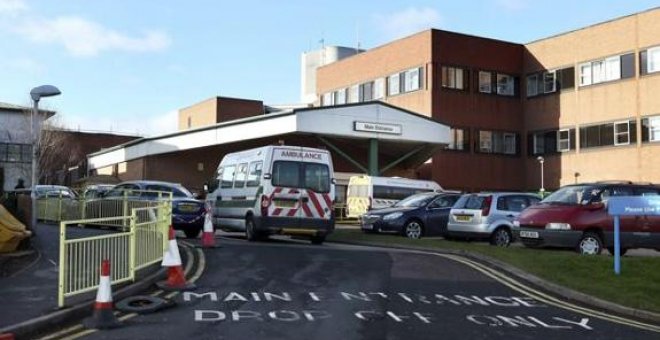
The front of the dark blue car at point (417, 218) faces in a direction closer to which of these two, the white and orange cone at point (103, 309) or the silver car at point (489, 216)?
the white and orange cone

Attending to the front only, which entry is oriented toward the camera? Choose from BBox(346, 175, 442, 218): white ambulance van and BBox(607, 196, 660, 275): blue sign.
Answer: the blue sign

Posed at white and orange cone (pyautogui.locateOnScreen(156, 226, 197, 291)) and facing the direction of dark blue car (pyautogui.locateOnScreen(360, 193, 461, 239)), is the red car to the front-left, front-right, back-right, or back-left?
front-right

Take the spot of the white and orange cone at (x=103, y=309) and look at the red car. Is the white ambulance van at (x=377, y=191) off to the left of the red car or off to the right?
left

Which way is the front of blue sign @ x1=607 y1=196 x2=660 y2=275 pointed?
toward the camera

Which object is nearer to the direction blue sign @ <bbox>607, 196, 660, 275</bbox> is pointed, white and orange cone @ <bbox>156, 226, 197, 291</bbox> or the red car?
the white and orange cone

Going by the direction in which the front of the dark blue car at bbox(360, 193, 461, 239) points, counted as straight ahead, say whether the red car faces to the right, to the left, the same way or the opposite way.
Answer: the same way

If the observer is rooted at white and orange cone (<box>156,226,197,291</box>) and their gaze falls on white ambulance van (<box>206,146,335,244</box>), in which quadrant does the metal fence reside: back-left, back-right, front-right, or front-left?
front-left

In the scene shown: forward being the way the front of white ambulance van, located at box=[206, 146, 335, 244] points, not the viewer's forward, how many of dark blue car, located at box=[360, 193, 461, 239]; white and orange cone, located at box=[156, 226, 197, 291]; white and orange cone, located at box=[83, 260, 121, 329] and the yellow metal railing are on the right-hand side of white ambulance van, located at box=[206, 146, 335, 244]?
1

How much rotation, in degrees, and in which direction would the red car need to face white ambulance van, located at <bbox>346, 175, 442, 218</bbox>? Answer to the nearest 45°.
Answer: approximately 90° to its right
